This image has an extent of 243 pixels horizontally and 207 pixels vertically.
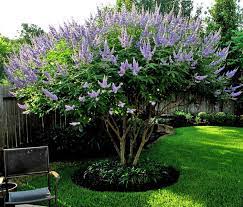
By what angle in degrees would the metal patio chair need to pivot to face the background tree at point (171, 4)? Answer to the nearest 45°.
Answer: approximately 135° to its left

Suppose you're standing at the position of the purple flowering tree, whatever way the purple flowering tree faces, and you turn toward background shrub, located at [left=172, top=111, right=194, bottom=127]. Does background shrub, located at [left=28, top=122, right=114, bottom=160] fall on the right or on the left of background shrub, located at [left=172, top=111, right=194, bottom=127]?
left

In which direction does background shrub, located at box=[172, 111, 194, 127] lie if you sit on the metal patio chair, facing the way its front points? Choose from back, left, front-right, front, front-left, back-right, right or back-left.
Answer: back-left

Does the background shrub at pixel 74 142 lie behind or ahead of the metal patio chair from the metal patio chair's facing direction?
behind

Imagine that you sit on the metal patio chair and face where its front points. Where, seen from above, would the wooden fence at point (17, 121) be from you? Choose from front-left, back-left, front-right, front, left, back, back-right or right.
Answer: back

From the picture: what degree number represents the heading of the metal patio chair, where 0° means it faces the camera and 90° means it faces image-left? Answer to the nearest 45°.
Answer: approximately 0°
